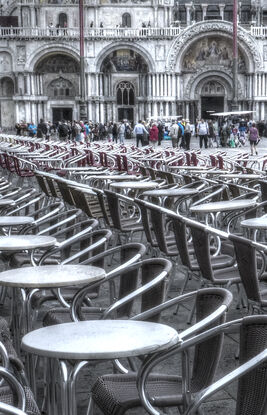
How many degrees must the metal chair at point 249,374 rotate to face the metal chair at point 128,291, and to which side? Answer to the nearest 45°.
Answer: approximately 90° to its right

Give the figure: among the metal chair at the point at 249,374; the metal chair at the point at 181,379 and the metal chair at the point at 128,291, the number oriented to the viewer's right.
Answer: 0

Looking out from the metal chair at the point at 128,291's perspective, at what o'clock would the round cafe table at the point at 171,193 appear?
The round cafe table is roughly at 5 o'clock from the metal chair.

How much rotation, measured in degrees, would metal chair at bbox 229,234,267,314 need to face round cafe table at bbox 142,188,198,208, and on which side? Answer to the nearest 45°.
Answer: approximately 45° to its left

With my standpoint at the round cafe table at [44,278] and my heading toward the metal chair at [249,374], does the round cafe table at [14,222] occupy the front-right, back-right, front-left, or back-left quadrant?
back-left

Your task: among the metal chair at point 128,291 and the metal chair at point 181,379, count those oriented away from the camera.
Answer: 0

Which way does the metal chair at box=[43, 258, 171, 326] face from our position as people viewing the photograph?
facing the viewer and to the left of the viewer

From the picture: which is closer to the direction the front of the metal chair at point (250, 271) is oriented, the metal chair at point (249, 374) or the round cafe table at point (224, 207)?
the round cafe table

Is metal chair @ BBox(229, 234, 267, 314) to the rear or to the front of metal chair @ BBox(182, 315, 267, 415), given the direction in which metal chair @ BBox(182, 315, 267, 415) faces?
to the rear
